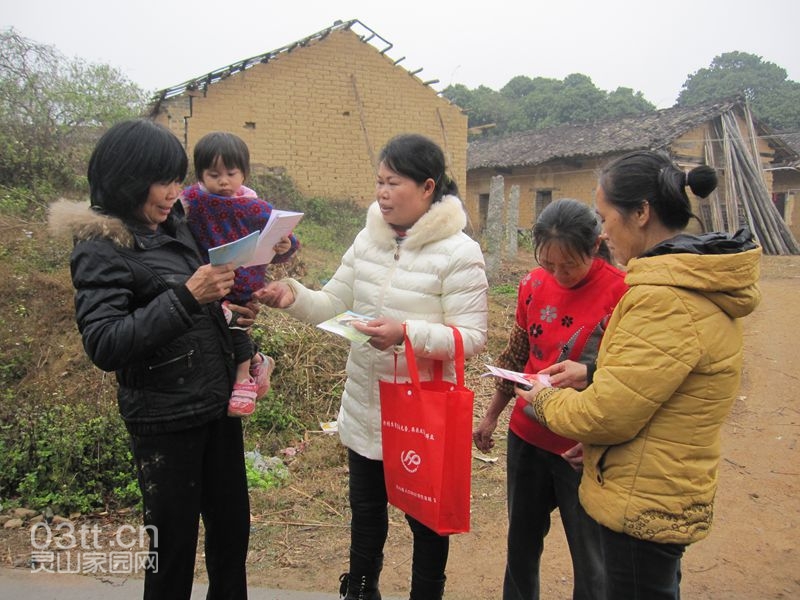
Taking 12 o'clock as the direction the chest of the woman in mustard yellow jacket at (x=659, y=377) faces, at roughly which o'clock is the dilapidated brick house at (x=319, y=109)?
The dilapidated brick house is roughly at 2 o'clock from the woman in mustard yellow jacket.

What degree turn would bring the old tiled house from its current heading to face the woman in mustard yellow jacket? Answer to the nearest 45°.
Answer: approximately 45° to its left

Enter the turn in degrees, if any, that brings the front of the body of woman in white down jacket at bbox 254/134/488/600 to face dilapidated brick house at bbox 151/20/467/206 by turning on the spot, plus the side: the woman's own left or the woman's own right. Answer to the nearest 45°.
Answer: approximately 135° to the woman's own right

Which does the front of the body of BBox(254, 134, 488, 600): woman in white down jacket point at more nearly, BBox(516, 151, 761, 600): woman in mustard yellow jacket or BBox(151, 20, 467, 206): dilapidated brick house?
the woman in mustard yellow jacket

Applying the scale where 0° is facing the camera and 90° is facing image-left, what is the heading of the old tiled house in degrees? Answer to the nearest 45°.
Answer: approximately 45°

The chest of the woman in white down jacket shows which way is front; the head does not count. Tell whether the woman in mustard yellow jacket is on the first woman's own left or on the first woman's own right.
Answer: on the first woman's own left

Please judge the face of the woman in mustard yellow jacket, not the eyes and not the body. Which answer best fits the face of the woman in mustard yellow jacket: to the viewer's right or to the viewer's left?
to the viewer's left

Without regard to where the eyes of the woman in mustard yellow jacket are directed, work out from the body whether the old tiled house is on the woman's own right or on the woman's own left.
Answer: on the woman's own right

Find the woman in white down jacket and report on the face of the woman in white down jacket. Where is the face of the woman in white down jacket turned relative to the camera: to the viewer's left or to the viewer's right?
to the viewer's left

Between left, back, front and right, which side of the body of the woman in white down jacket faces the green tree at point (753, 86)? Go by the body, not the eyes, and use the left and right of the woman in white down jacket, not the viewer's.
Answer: back

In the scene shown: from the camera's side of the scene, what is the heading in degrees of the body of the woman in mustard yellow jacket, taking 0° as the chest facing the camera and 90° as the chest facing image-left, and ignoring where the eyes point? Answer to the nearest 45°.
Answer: approximately 90°
